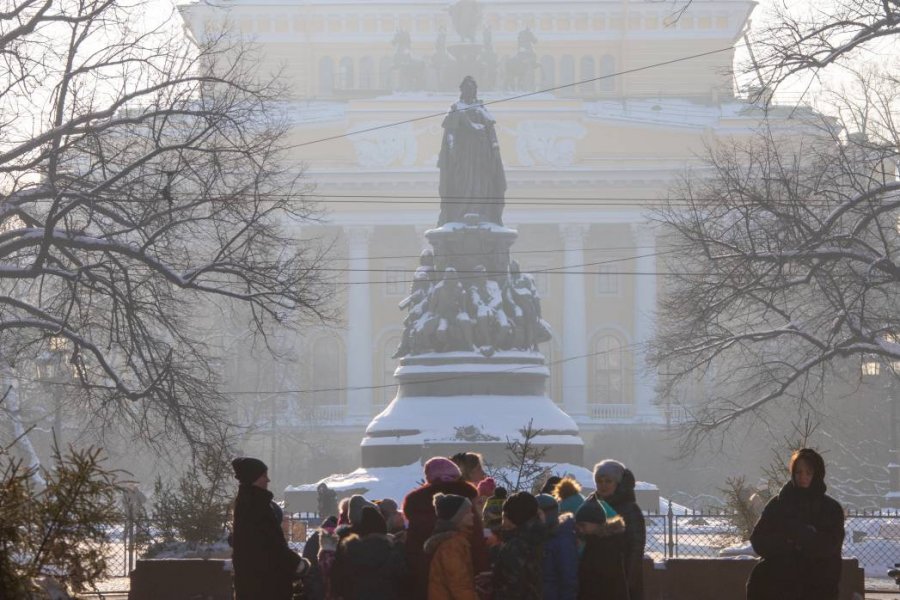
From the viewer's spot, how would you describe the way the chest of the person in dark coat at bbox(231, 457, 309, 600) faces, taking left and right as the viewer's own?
facing to the right of the viewer

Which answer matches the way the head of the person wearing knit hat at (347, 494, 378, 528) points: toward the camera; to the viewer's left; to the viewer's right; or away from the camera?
away from the camera

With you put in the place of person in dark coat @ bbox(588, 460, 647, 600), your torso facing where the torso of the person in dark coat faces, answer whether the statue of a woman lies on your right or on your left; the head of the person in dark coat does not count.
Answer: on your right

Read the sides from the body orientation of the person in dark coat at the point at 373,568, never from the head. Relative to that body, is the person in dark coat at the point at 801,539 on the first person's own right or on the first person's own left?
on the first person's own right

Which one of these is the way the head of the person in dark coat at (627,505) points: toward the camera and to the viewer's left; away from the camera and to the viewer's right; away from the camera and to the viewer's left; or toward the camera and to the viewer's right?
toward the camera and to the viewer's left

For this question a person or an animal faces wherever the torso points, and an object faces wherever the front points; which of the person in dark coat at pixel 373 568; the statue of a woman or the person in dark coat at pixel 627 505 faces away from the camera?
the person in dark coat at pixel 373 568

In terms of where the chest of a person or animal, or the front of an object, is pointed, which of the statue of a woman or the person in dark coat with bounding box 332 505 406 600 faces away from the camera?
the person in dark coat

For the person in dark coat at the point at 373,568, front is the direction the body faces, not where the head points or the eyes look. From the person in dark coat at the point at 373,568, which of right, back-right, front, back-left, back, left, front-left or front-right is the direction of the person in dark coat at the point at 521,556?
back-right

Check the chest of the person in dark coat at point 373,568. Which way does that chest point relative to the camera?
away from the camera

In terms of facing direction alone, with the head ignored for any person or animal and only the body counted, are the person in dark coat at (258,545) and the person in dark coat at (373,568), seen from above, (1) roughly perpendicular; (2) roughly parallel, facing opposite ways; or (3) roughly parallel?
roughly perpendicular
